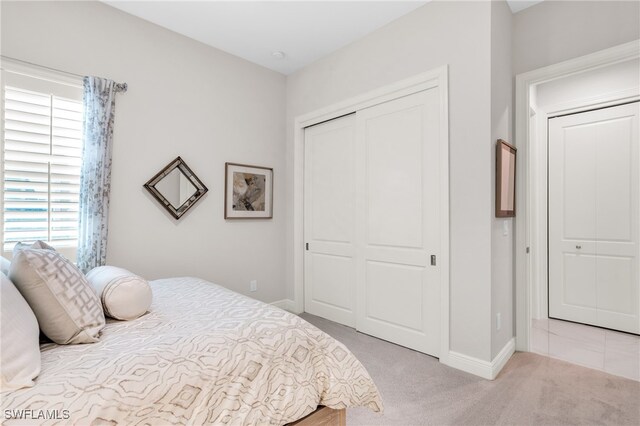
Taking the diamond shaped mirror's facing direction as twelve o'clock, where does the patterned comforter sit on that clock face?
The patterned comforter is roughly at 12 o'clock from the diamond shaped mirror.

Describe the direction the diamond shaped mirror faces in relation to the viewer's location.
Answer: facing the viewer

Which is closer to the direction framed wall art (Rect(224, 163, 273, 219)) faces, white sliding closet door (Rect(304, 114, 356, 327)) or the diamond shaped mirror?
the white sliding closet door

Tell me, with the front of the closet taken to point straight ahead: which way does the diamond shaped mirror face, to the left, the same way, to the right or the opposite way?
to the left

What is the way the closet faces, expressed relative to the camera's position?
facing the viewer and to the left of the viewer

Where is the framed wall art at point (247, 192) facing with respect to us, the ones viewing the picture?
facing the viewer and to the right of the viewer

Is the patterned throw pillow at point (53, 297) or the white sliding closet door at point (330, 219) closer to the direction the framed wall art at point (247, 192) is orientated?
the white sliding closet door

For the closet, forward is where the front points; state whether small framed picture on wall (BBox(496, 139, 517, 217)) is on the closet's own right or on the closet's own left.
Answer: on the closet's own left

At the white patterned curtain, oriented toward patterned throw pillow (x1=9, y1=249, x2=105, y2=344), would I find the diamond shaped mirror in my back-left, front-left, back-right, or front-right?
back-left

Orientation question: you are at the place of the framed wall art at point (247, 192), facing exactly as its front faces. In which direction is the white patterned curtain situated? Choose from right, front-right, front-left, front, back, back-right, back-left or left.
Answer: right

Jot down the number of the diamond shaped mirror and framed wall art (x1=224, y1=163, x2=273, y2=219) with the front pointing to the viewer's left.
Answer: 0

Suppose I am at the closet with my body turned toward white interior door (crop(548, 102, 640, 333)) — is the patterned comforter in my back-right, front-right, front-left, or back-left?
back-right

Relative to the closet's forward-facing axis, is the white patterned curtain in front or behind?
in front

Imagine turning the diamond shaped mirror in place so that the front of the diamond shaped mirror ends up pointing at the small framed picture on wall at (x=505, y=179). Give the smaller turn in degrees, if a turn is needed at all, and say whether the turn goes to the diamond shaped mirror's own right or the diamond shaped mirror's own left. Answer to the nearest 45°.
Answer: approximately 45° to the diamond shaped mirror's own left

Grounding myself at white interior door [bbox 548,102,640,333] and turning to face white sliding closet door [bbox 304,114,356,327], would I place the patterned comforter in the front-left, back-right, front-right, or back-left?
front-left
